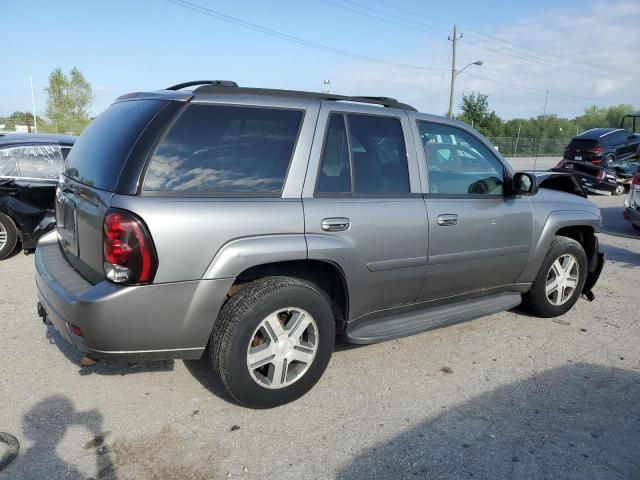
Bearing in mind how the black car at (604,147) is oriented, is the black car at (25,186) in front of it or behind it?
behind

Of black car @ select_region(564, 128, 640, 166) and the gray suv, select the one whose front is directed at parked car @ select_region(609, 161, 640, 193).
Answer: the gray suv

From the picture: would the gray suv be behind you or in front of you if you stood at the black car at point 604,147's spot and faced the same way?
behind

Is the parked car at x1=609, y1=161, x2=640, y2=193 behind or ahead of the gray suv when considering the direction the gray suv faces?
ahead

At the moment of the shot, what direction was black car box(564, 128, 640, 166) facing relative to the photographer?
facing away from the viewer and to the right of the viewer

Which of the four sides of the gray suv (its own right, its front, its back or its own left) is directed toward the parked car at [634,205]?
front

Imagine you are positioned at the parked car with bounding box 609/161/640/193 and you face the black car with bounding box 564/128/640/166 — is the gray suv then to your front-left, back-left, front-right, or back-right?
back-left

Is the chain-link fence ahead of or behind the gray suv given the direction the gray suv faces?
ahead

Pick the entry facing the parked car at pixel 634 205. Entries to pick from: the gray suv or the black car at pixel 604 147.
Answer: the gray suv

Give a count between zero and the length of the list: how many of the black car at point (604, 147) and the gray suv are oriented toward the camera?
0

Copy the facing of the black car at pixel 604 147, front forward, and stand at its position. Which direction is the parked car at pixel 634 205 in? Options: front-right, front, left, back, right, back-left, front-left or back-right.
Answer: back-right

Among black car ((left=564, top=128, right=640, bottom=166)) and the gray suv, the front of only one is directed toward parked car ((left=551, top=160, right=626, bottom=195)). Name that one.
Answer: the gray suv

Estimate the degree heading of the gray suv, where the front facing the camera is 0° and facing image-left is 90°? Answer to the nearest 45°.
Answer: approximately 225°

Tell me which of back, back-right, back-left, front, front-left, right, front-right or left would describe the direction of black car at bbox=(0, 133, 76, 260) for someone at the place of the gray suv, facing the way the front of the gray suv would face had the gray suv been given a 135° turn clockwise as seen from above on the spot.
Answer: back-right

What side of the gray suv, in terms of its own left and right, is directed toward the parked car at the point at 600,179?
front

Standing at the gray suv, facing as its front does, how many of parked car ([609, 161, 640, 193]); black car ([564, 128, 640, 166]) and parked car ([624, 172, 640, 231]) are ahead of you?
3
